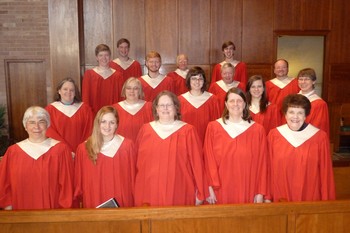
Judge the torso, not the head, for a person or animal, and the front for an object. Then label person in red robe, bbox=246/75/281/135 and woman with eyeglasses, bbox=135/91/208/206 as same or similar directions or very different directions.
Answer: same or similar directions

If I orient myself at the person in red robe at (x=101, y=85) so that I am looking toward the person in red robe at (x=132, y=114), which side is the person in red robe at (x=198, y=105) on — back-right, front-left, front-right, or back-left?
front-left

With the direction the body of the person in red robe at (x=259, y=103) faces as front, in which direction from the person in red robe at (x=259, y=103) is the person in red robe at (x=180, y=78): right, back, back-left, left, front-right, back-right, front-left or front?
back-right

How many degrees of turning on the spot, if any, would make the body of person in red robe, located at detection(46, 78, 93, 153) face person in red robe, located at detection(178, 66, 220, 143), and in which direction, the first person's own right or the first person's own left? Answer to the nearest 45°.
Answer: approximately 90° to the first person's own left

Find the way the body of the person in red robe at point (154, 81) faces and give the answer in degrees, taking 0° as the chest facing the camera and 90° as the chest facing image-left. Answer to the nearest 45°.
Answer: approximately 0°

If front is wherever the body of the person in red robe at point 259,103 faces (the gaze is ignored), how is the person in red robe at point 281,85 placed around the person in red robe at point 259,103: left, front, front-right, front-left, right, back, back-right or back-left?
back

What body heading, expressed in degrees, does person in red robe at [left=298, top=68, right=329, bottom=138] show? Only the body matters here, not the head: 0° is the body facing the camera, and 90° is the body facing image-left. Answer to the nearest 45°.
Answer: approximately 45°

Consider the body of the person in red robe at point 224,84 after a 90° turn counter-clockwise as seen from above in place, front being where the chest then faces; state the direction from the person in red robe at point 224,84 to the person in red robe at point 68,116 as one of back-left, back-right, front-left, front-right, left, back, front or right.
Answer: back-right

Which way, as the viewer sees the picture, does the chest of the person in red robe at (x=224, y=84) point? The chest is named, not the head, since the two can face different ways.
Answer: toward the camera

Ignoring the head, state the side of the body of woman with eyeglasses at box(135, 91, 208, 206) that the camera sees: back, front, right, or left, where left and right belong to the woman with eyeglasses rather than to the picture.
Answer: front

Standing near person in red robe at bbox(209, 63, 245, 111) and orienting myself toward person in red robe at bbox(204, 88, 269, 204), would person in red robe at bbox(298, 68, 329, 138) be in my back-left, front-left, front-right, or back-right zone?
front-left

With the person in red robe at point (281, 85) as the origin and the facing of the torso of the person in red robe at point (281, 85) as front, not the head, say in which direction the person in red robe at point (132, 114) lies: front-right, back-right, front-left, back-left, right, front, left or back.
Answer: front-right

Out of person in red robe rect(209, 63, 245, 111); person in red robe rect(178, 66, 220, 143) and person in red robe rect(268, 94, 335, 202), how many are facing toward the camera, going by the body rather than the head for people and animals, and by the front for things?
3

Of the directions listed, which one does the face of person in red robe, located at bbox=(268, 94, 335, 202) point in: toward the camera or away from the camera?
toward the camera

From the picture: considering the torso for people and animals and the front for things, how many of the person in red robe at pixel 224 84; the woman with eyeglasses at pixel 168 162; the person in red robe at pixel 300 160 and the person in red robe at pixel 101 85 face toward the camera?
4

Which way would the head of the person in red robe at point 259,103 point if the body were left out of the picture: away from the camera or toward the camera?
toward the camera

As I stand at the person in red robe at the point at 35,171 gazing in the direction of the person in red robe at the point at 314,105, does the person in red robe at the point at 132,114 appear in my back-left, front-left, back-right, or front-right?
front-left
